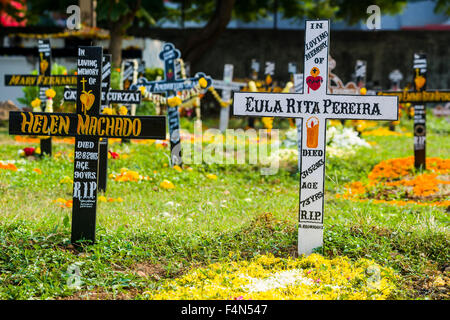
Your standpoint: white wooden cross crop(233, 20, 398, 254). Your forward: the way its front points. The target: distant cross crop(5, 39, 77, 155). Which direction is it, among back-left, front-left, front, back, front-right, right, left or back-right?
back-right

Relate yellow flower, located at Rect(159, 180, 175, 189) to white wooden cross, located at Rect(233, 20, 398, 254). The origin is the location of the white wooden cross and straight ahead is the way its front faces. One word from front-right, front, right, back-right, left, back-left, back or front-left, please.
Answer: back-right

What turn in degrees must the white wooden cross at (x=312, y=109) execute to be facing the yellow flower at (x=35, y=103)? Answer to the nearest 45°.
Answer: approximately 135° to its right

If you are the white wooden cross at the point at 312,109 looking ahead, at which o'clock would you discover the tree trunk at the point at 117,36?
The tree trunk is roughly at 5 o'clock from the white wooden cross.

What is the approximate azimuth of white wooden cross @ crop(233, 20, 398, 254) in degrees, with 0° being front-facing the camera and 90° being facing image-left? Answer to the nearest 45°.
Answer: approximately 0°

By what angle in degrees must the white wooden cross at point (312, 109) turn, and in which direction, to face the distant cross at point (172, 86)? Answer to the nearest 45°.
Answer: approximately 135° to its right

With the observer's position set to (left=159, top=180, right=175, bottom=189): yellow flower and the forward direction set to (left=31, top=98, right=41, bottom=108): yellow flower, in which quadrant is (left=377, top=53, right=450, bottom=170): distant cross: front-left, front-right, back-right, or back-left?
back-right

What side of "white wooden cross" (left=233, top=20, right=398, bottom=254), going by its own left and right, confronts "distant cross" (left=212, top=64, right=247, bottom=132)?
back
